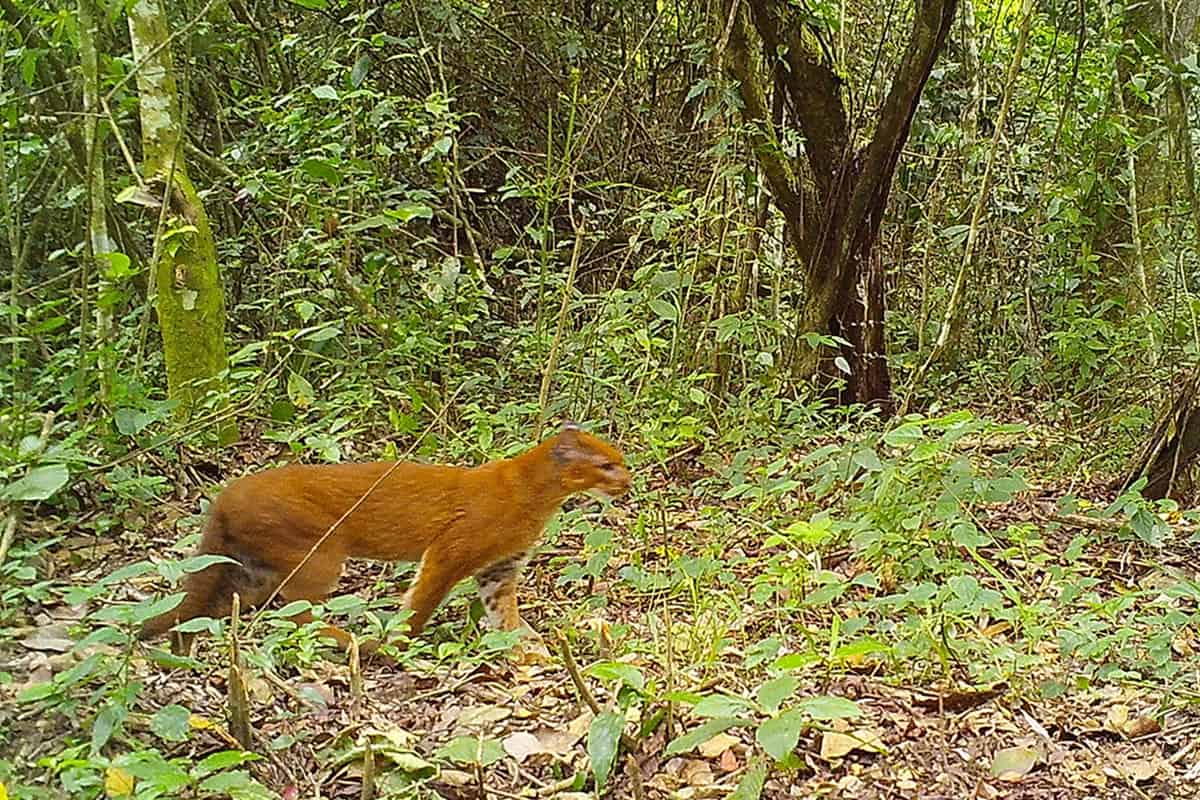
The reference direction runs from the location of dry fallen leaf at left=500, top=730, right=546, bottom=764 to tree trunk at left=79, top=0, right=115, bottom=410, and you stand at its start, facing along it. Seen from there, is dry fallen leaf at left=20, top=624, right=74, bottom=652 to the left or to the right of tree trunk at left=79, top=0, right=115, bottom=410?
left

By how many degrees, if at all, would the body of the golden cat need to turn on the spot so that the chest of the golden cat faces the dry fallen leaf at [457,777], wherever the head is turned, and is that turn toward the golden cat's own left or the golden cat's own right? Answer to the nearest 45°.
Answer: approximately 90° to the golden cat's own right

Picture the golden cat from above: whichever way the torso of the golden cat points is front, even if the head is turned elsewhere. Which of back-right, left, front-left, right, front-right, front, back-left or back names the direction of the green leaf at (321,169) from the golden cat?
left

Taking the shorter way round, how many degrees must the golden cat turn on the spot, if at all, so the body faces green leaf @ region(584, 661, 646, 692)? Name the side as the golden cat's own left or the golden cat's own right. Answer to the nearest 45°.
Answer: approximately 90° to the golden cat's own right

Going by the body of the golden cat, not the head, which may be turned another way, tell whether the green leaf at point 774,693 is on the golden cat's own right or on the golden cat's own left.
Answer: on the golden cat's own right

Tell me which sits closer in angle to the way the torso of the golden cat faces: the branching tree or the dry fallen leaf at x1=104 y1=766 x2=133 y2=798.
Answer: the branching tree

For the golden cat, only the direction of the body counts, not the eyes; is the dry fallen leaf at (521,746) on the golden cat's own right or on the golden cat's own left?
on the golden cat's own right

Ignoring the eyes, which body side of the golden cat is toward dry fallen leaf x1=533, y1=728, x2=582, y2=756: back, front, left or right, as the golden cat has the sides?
right

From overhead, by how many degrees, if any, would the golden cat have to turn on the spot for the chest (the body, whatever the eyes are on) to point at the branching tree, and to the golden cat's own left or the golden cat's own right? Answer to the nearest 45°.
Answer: approximately 45° to the golden cat's own left

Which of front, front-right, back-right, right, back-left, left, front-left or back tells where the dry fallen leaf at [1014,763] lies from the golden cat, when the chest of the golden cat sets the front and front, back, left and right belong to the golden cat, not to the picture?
front-right

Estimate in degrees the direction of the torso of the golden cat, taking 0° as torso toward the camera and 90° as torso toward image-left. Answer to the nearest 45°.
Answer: approximately 270°

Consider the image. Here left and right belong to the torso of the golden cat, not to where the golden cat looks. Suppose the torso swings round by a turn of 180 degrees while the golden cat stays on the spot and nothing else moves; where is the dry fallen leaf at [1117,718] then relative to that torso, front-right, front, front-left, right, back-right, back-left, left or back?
back-left

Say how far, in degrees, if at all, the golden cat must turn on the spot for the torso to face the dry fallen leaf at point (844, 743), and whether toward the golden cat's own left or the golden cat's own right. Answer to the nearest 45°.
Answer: approximately 45° to the golden cat's own right
